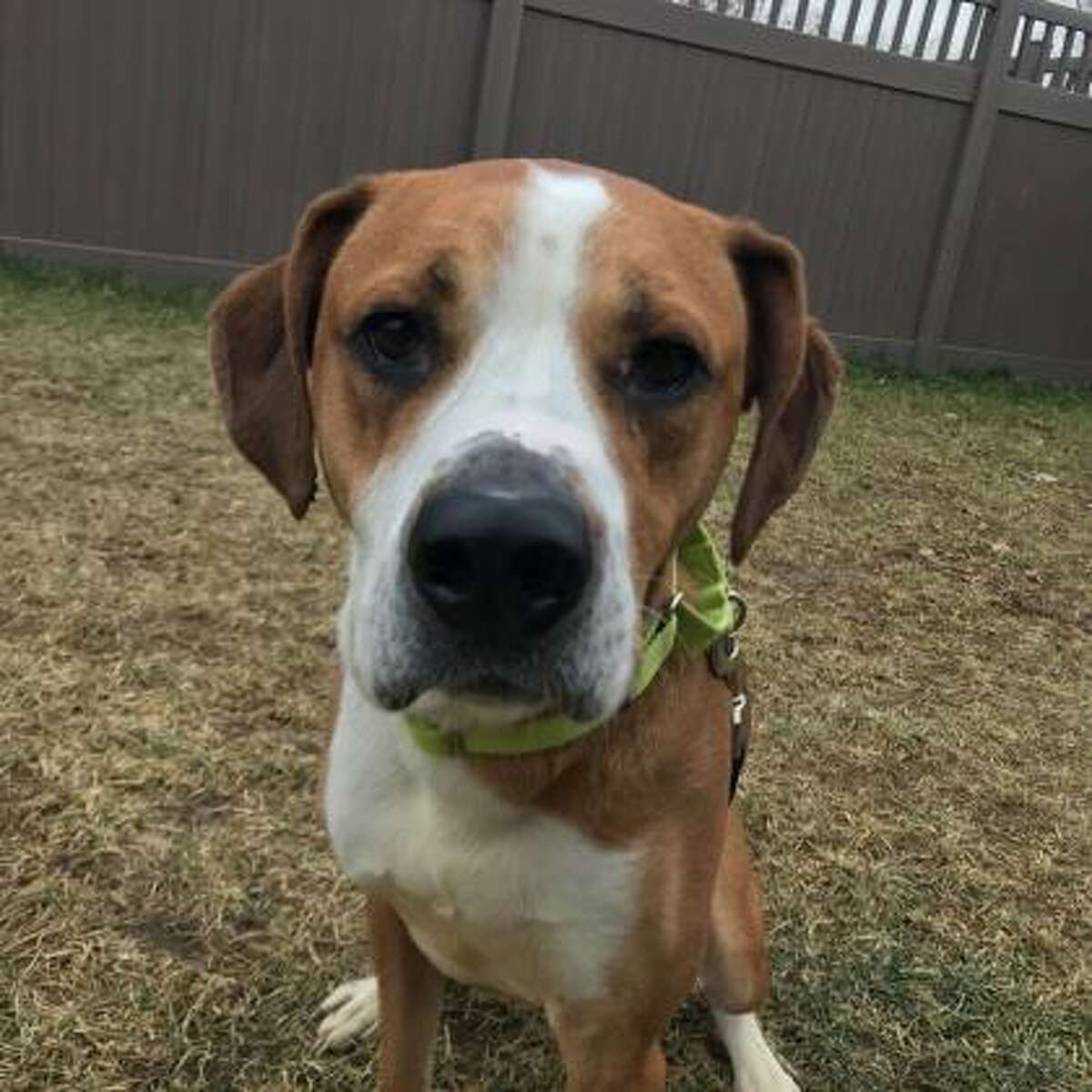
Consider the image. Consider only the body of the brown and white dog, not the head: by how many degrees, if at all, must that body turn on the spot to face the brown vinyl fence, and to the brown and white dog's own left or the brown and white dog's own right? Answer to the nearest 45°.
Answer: approximately 180°

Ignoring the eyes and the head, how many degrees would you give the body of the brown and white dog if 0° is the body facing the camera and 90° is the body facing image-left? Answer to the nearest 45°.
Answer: approximately 0°
